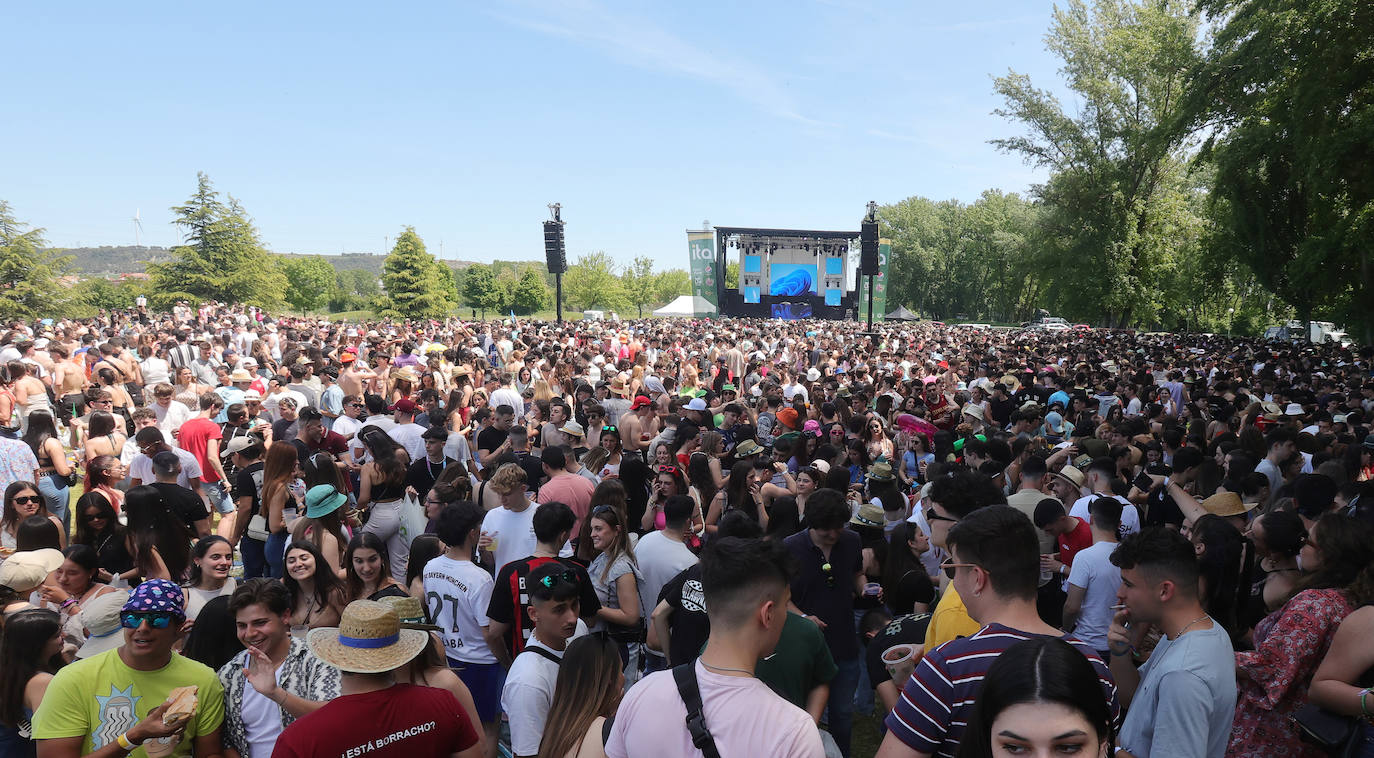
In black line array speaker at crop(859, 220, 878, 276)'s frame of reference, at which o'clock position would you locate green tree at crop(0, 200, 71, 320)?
The green tree is roughly at 3 o'clock from the black line array speaker.

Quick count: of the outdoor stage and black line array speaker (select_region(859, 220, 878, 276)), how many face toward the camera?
2

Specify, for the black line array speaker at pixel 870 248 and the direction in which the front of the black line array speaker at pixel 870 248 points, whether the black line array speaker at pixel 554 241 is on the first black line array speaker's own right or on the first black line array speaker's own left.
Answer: on the first black line array speaker's own right

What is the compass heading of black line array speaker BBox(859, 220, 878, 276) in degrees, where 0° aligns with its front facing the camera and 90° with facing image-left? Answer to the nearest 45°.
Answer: approximately 0°

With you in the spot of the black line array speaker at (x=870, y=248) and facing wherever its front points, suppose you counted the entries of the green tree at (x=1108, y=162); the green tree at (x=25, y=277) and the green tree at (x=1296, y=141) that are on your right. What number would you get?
1

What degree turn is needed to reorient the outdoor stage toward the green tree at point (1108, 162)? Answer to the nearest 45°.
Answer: approximately 45° to its left

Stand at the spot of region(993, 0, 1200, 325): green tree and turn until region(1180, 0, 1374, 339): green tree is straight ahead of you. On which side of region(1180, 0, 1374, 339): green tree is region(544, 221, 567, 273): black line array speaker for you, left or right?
right

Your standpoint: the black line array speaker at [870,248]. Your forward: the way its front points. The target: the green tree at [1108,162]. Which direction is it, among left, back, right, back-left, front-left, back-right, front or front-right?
back-left

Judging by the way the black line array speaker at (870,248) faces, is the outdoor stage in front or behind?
behind

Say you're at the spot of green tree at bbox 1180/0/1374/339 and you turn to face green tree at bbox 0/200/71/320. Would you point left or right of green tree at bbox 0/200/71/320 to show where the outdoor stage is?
right
